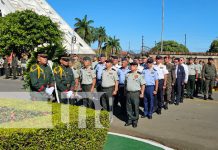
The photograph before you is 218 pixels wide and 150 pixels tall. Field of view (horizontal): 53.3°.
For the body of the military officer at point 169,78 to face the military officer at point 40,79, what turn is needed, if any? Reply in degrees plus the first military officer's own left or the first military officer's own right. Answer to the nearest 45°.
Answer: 0° — they already face them

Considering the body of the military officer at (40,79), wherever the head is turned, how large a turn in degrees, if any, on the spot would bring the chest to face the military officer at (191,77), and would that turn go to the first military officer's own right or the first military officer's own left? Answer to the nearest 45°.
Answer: approximately 90° to the first military officer's own left

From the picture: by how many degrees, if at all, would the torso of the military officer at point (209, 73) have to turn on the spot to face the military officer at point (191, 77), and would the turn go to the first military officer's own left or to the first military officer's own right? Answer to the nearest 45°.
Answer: approximately 90° to the first military officer's own right

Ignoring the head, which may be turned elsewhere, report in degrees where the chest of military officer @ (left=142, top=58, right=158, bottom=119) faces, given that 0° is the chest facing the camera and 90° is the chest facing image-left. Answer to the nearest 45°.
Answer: approximately 0°

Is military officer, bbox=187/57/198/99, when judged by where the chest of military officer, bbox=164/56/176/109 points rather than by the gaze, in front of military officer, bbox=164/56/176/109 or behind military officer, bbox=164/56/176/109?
behind

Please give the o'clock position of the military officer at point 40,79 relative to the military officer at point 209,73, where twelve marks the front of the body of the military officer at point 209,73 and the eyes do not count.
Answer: the military officer at point 40,79 is roughly at 1 o'clock from the military officer at point 209,73.

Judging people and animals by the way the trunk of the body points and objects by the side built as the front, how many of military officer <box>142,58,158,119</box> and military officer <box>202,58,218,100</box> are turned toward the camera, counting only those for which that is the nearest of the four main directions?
2

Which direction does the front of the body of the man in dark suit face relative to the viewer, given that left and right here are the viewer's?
facing the viewer and to the left of the viewer
